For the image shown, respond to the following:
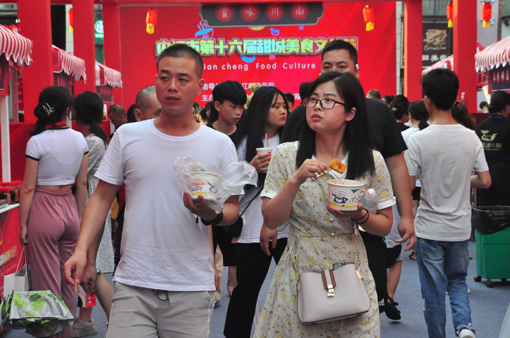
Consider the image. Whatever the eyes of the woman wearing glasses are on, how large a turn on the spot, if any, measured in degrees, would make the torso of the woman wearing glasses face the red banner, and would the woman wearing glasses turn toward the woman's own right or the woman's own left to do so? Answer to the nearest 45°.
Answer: approximately 180°

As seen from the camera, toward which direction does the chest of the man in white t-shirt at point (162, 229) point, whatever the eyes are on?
toward the camera

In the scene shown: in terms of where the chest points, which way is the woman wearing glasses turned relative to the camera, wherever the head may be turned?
toward the camera

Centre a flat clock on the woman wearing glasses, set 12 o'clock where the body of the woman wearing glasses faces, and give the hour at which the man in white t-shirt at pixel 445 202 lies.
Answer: The man in white t-shirt is roughly at 7 o'clock from the woman wearing glasses.

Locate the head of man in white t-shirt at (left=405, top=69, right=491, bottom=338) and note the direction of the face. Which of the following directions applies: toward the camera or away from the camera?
away from the camera

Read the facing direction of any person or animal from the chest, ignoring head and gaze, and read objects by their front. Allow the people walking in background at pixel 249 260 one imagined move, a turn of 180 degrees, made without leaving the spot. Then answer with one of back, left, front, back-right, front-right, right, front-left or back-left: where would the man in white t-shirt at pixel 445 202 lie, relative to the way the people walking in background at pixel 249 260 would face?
back-right

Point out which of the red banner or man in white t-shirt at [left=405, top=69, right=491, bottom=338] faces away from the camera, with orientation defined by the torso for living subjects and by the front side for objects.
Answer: the man in white t-shirt

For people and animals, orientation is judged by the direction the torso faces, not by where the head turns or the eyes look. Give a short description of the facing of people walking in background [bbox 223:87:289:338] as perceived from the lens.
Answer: facing the viewer and to the right of the viewer

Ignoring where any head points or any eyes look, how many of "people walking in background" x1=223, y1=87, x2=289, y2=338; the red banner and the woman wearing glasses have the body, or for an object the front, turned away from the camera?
0

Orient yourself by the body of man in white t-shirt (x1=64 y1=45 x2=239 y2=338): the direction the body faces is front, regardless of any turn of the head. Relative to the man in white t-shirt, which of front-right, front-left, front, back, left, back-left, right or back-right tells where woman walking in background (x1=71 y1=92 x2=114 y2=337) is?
back

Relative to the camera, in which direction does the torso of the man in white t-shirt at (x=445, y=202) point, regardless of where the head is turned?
away from the camera

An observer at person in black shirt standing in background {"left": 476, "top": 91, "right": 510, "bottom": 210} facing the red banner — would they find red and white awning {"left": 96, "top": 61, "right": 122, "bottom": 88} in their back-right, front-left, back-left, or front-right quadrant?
front-left

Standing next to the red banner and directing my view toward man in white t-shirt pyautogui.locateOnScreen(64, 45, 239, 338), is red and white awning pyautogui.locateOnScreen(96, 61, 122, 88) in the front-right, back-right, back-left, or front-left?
front-right

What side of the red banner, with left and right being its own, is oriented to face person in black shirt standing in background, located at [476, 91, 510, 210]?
front

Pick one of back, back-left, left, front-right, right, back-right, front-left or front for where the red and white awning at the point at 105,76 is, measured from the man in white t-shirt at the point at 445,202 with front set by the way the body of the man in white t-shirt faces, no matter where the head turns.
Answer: front-left

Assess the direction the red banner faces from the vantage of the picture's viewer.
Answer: facing the viewer
